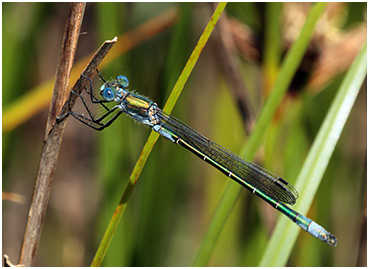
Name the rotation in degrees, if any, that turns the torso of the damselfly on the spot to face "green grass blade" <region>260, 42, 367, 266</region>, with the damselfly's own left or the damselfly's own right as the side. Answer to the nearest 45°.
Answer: approximately 135° to the damselfly's own left

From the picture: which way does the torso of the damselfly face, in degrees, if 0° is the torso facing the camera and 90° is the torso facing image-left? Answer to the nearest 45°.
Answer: approximately 90°
